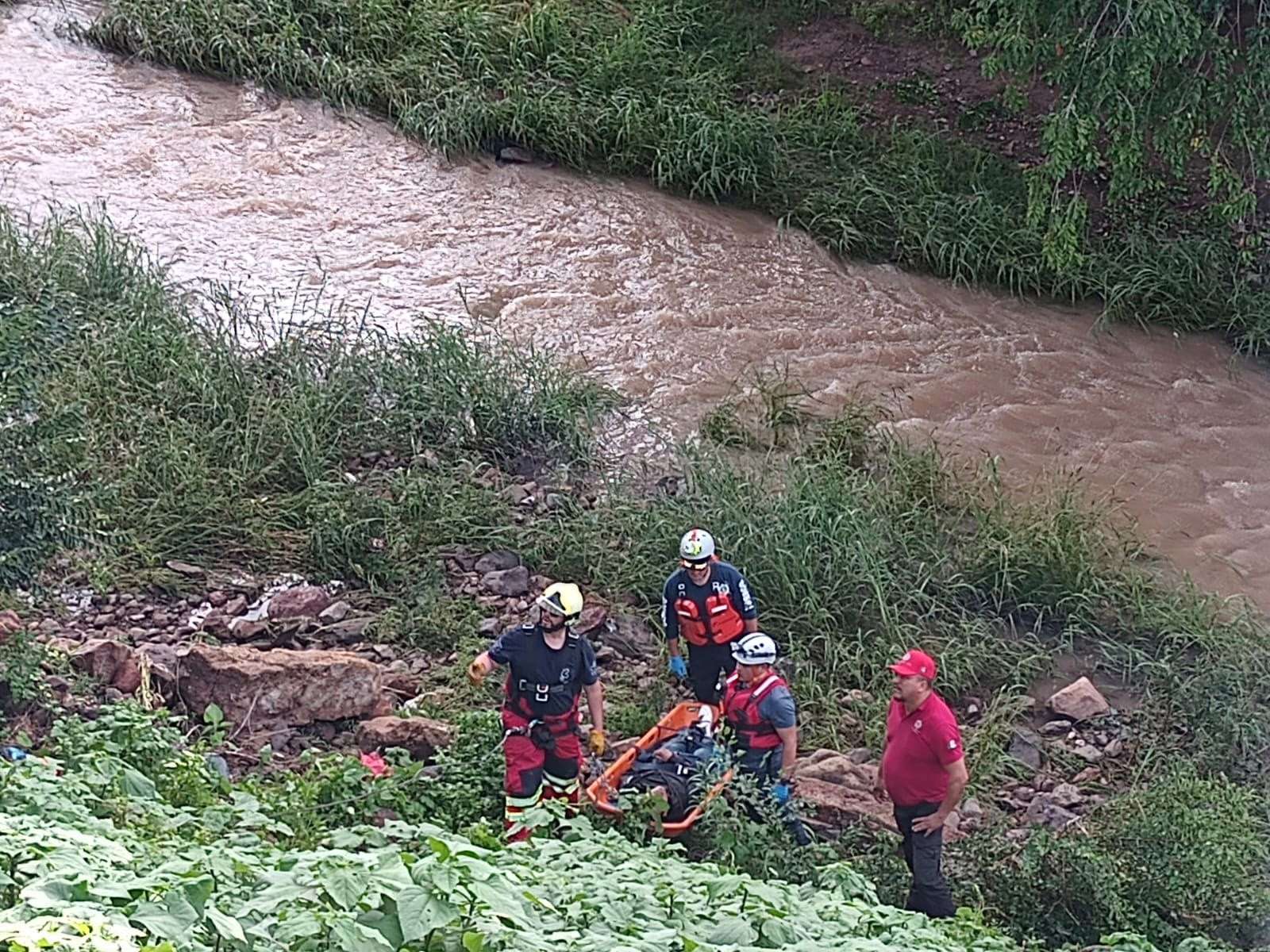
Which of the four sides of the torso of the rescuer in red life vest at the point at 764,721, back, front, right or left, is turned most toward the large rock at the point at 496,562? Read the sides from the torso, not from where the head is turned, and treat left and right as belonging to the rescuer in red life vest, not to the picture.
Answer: right

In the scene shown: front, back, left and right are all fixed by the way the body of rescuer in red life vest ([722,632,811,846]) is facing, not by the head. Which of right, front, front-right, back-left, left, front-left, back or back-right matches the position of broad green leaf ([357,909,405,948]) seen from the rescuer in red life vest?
front-left

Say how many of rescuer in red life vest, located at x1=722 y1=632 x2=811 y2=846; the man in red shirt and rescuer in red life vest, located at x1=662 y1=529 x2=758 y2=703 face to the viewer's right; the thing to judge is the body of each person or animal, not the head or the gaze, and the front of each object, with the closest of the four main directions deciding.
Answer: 0

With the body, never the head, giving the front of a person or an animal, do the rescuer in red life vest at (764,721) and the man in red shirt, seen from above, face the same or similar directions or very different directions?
same or similar directions

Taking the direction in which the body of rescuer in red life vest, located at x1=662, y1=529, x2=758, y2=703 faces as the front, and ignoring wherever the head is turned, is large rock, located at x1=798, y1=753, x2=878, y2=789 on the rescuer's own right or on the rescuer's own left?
on the rescuer's own left

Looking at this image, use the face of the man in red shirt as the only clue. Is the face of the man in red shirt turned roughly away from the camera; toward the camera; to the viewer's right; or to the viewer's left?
to the viewer's left

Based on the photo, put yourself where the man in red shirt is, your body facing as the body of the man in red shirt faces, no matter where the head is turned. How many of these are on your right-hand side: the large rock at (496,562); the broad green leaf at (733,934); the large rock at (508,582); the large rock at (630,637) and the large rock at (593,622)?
4

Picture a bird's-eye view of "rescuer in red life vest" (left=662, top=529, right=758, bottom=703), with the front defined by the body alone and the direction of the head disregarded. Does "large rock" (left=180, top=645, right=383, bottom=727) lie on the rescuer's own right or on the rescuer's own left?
on the rescuer's own right

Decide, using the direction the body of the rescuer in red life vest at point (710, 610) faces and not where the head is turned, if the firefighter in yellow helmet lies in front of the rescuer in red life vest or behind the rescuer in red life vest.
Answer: in front

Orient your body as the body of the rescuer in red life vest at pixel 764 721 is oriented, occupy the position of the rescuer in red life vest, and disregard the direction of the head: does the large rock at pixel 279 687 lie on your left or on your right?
on your right

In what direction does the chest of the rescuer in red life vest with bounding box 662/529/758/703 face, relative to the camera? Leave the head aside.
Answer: toward the camera

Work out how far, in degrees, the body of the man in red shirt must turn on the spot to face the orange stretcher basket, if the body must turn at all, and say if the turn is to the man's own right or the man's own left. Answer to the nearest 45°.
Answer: approximately 45° to the man's own right

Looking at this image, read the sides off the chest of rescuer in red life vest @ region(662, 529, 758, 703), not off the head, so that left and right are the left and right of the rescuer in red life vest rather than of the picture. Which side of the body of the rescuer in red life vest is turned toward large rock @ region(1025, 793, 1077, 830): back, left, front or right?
left
